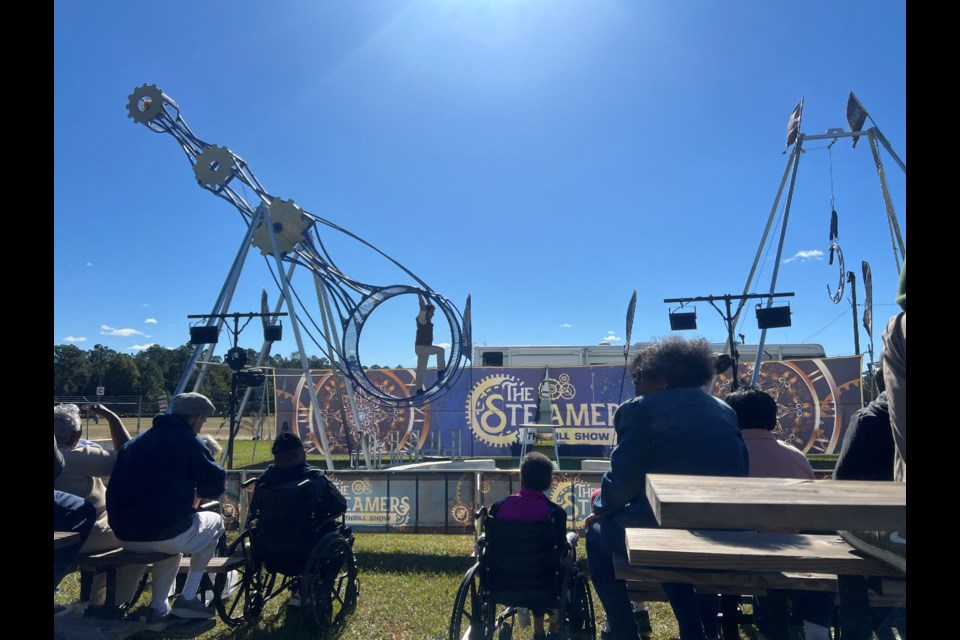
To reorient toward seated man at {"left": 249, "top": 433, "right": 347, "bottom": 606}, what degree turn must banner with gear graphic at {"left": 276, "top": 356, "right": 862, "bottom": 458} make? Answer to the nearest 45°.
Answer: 0° — it already faces them

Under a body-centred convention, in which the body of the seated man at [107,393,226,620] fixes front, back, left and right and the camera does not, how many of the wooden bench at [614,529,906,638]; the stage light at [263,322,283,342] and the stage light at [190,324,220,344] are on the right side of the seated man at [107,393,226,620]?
1

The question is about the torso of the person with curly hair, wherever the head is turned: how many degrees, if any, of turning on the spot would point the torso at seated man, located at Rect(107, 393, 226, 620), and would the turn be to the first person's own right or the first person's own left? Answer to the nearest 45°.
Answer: approximately 45° to the first person's own left

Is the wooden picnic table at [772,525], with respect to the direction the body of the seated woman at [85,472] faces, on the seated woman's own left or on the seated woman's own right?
on the seated woman's own right

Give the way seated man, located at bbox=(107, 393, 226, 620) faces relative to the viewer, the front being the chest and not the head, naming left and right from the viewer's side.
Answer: facing away from the viewer and to the right of the viewer

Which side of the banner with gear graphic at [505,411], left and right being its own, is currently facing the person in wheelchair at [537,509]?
front

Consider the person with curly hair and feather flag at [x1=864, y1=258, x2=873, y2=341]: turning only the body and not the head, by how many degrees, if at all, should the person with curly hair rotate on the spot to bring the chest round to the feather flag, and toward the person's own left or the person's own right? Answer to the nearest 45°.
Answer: approximately 45° to the person's own right

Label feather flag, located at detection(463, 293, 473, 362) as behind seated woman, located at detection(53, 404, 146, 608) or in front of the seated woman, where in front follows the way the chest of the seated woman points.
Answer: in front

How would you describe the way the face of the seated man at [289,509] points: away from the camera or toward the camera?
away from the camera

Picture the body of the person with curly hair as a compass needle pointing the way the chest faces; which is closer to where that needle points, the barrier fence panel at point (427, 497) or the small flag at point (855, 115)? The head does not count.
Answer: the barrier fence panel
